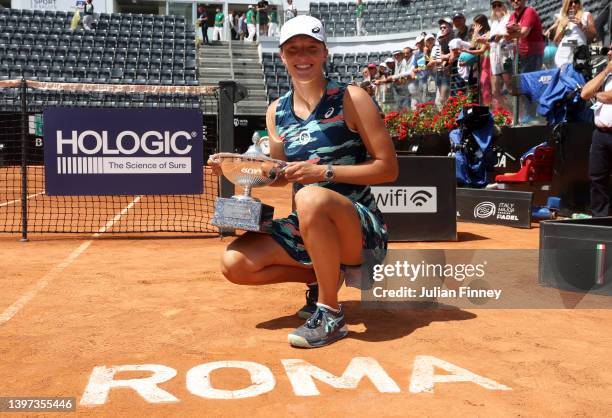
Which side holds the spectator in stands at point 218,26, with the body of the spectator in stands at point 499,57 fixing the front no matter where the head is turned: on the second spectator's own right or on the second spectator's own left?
on the second spectator's own right

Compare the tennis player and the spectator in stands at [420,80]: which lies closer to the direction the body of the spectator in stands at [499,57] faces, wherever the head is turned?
the tennis player

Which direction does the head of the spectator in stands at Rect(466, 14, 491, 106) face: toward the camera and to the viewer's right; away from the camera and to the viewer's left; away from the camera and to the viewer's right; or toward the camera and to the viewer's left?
toward the camera and to the viewer's left

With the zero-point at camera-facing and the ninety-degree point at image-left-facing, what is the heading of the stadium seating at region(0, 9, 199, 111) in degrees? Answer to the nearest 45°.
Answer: approximately 0°

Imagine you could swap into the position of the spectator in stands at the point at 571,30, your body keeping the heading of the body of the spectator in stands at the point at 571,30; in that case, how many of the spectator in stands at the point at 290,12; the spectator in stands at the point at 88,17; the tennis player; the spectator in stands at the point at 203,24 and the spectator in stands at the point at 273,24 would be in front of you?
1

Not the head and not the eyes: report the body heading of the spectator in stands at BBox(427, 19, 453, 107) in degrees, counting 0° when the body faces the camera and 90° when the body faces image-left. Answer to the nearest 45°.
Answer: approximately 45°

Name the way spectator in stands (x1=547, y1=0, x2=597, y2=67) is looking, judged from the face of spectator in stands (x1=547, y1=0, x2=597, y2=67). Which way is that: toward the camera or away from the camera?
toward the camera

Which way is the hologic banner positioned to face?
toward the camera

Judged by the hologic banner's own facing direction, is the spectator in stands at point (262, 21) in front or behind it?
behind

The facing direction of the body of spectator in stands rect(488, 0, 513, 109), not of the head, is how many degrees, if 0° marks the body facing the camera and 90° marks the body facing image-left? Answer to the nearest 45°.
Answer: approximately 45°
